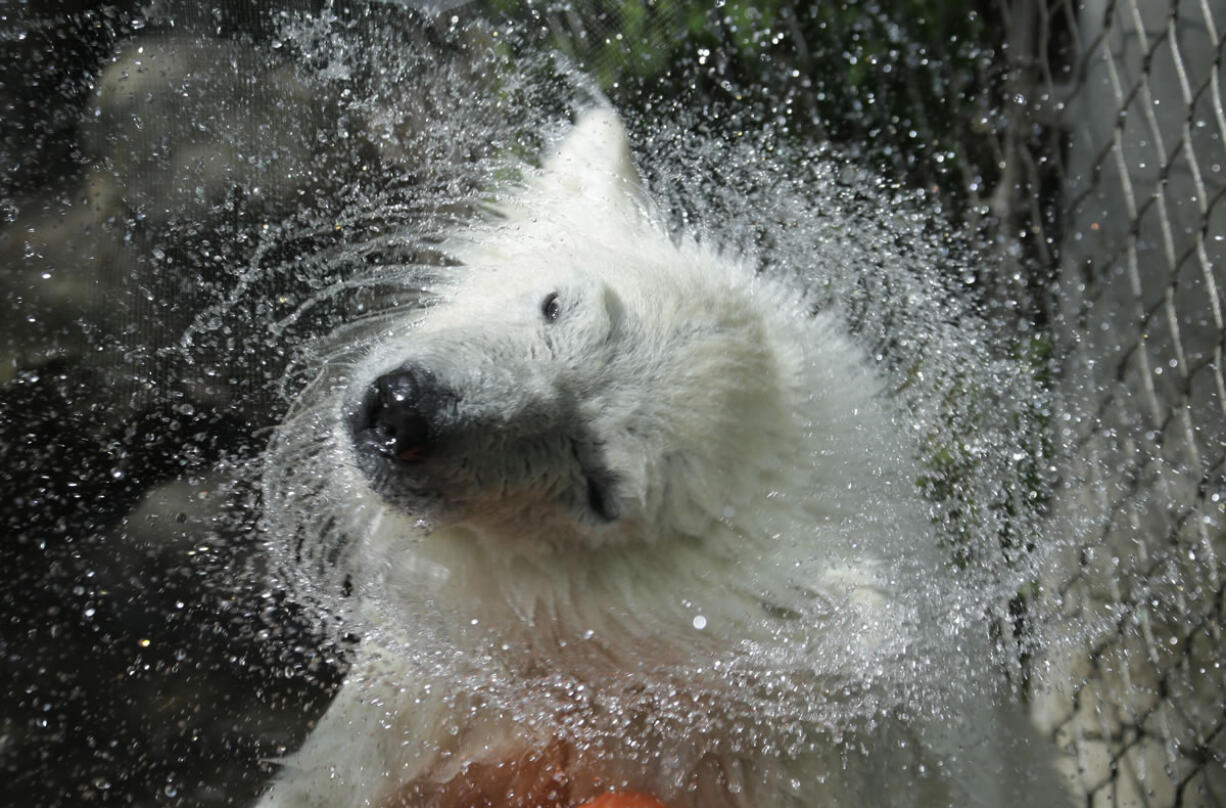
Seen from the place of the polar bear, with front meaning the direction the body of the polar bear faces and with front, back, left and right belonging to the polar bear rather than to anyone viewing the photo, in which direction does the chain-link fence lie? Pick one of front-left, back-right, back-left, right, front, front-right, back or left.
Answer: back

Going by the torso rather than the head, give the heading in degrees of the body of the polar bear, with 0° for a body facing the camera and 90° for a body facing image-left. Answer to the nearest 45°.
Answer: approximately 45°
